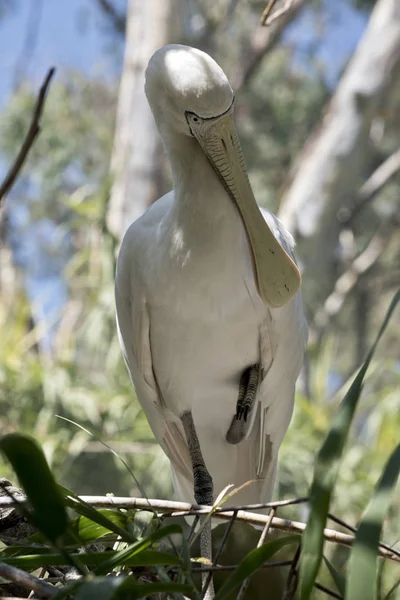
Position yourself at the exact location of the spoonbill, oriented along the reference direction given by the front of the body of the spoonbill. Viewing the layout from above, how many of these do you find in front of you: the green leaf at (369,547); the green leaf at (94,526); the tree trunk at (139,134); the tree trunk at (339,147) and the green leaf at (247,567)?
3

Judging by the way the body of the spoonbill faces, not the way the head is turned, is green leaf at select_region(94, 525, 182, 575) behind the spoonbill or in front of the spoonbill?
in front

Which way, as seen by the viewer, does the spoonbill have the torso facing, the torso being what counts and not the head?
toward the camera

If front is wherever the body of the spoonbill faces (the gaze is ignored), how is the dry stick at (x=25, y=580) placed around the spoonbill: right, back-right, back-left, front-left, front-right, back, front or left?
front

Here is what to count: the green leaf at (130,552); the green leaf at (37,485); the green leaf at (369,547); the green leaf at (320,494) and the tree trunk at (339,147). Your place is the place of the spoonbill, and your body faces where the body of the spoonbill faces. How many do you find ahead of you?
4

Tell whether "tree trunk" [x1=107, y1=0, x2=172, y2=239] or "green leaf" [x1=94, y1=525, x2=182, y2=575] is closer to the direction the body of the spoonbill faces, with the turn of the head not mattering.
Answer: the green leaf

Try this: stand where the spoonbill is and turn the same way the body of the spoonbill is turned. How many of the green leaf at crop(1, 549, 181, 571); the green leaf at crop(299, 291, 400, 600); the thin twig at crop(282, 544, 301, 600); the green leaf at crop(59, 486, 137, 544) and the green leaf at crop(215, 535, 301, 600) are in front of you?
5

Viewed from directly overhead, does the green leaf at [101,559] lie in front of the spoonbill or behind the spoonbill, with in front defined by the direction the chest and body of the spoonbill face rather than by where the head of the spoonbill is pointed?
in front

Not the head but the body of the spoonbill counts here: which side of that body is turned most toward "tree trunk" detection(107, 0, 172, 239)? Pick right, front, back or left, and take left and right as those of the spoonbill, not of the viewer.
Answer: back

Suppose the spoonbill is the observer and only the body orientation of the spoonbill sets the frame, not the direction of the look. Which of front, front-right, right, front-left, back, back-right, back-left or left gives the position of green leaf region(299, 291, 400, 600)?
front

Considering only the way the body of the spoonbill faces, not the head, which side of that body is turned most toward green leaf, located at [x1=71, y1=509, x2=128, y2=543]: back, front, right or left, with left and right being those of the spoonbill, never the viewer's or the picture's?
right

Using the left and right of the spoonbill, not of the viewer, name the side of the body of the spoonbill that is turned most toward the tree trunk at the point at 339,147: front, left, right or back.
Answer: back

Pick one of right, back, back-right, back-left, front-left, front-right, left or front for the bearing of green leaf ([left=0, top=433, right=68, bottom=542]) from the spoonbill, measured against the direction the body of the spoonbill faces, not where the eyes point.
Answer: front
